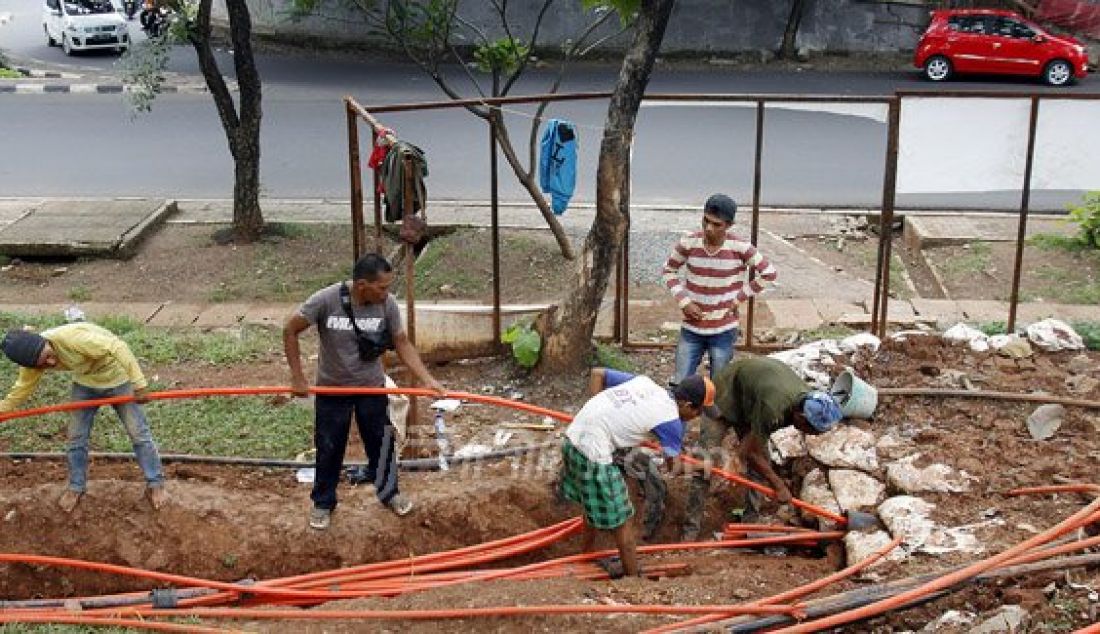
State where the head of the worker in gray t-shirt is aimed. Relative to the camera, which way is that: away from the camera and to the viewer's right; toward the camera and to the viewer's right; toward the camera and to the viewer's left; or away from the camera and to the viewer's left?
toward the camera and to the viewer's right

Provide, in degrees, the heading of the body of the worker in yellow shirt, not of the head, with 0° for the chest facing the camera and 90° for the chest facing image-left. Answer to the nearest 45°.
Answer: approximately 45°

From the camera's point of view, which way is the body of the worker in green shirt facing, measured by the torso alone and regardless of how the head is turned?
to the viewer's right

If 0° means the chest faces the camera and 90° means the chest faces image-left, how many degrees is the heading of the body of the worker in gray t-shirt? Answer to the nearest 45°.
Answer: approximately 0°

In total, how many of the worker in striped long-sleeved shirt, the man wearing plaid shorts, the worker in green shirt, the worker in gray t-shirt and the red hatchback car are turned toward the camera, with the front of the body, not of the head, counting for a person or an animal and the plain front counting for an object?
2

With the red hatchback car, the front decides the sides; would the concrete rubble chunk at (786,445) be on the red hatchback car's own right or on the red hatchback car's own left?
on the red hatchback car's own right

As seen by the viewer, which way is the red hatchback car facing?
to the viewer's right

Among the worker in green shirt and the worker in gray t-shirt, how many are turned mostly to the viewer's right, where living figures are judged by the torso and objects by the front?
1

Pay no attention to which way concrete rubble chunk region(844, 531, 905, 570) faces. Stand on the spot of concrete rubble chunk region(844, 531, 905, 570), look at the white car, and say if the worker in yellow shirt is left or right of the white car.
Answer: left

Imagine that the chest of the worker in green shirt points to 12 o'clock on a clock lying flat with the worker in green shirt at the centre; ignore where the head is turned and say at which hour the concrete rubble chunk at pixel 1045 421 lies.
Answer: The concrete rubble chunk is roughly at 11 o'clock from the worker in green shirt.

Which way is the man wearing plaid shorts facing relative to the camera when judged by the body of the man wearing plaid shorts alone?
to the viewer's right
